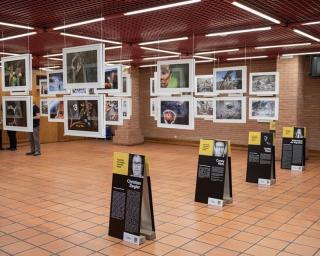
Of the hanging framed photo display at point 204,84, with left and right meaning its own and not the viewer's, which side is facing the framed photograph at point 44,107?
right

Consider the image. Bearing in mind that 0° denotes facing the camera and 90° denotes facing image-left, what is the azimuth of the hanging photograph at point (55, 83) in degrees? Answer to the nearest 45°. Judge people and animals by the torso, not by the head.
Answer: approximately 0°

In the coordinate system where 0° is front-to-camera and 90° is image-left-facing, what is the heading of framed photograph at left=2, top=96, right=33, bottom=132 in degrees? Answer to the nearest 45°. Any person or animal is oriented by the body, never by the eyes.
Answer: approximately 45°

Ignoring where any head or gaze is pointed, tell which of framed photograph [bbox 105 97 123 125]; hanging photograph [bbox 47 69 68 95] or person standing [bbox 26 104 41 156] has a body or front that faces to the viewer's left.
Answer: the person standing

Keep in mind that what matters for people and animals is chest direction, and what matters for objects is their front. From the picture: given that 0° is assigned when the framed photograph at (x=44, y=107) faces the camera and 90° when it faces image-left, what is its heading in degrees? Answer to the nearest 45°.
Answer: approximately 0°

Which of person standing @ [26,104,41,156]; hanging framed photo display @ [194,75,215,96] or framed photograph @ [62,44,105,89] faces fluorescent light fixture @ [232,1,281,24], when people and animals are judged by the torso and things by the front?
the hanging framed photo display

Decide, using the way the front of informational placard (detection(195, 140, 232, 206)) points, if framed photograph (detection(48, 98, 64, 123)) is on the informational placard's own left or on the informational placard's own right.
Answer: on the informational placard's own right

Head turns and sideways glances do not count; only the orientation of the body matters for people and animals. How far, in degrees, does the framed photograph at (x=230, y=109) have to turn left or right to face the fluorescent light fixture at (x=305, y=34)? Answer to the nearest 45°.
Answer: approximately 45° to its left

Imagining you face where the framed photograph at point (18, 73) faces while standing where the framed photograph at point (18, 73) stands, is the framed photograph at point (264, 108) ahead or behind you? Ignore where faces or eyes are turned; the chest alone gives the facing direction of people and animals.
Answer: behind
